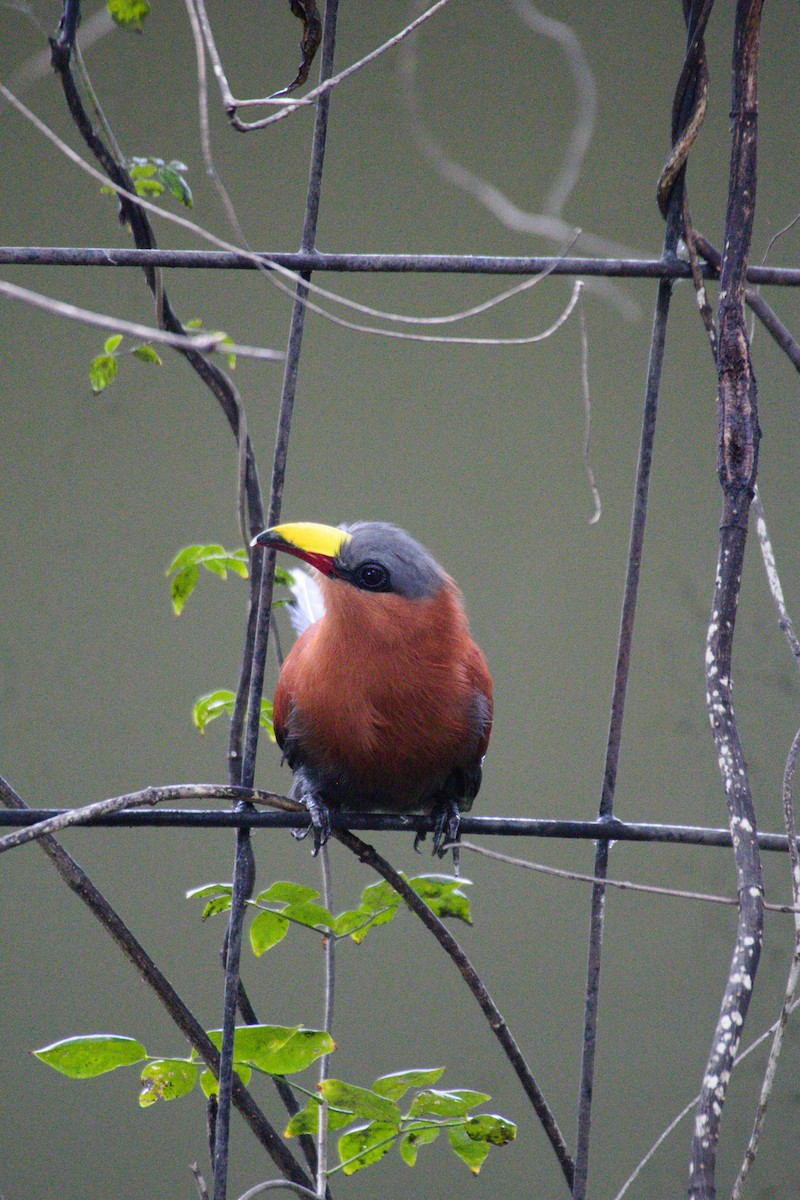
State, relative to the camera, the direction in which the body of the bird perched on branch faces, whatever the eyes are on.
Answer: toward the camera

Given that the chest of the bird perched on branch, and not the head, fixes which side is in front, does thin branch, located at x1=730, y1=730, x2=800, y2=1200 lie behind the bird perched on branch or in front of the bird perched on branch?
in front
